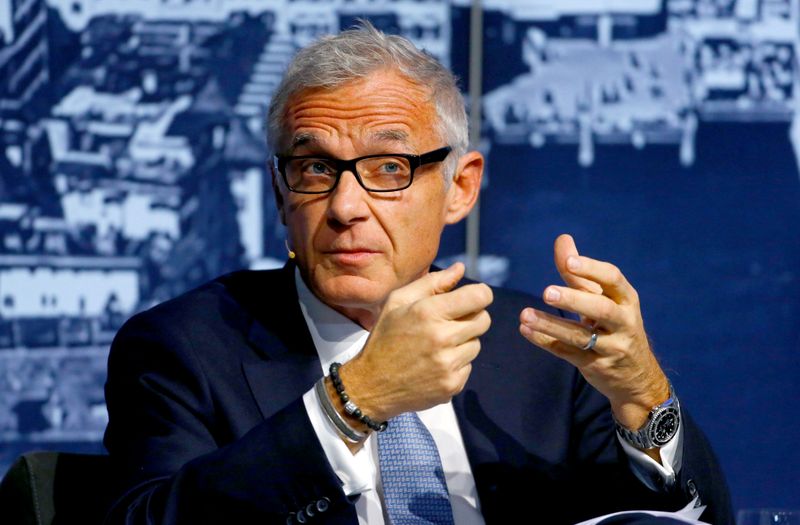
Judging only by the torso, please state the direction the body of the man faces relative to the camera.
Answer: toward the camera

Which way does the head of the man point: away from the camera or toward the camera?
toward the camera
